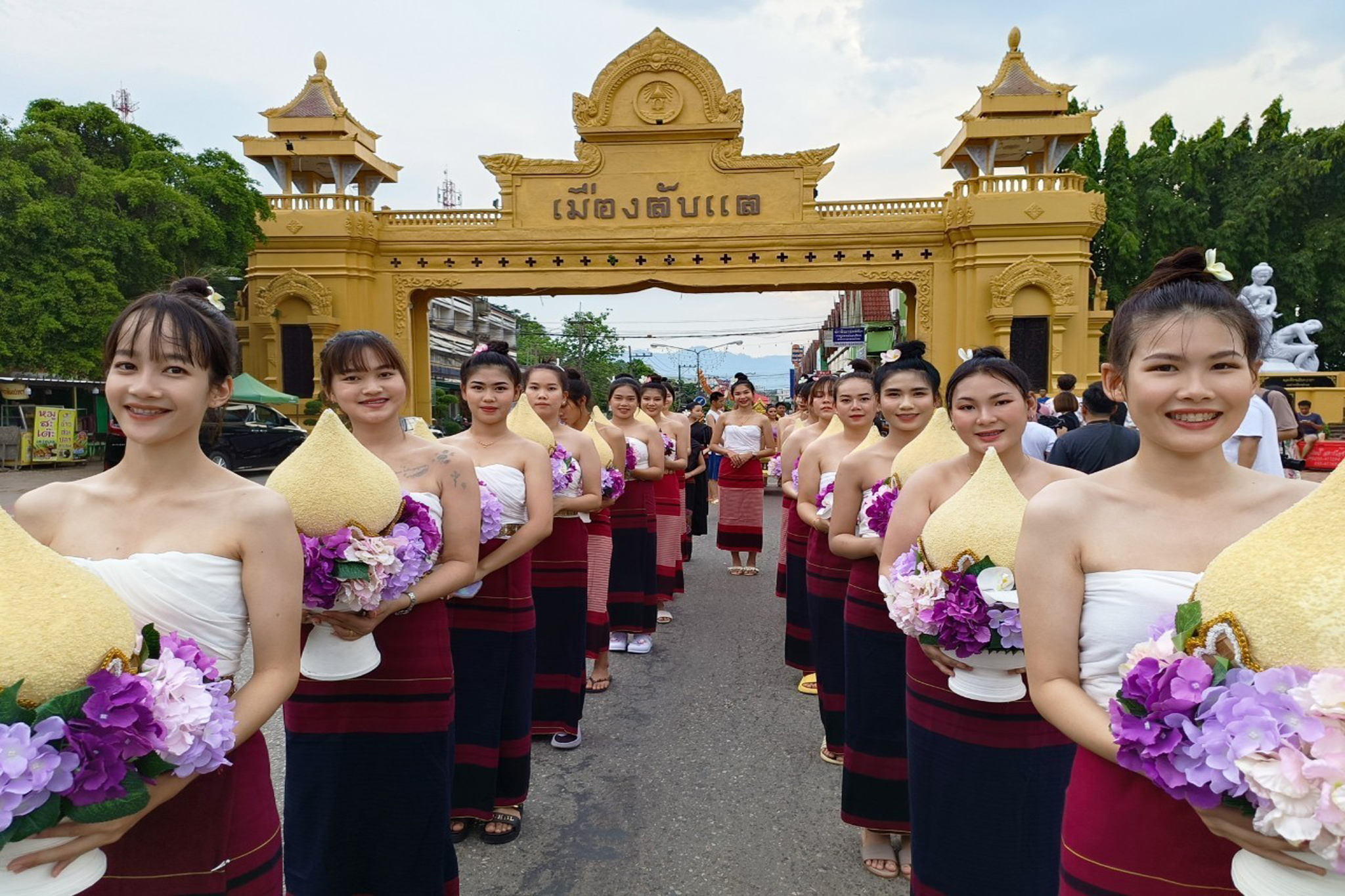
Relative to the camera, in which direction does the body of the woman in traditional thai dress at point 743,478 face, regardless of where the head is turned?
toward the camera

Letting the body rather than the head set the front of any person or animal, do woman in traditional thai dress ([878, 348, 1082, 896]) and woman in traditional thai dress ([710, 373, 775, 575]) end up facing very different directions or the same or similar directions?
same or similar directions

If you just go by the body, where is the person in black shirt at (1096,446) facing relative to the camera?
away from the camera

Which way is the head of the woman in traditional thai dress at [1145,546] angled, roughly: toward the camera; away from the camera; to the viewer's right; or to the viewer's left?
toward the camera

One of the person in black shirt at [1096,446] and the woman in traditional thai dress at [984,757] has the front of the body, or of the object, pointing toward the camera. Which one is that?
the woman in traditional thai dress

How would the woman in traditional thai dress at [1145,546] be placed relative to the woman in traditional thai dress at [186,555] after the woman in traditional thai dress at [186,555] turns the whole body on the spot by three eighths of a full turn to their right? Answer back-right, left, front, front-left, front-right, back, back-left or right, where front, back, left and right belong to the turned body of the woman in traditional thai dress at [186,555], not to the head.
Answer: back-right

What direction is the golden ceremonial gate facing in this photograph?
toward the camera

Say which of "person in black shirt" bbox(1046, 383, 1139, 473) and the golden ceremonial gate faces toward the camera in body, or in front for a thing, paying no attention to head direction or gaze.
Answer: the golden ceremonial gate

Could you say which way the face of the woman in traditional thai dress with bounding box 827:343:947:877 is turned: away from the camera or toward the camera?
toward the camera

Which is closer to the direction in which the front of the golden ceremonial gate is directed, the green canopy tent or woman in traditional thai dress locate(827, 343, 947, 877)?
the woman in traditional thai dress

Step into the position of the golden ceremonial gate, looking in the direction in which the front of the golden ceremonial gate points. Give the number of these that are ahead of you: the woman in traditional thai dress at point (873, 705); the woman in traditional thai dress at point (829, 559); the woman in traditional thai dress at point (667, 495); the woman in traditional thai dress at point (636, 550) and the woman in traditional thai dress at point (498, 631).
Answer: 5

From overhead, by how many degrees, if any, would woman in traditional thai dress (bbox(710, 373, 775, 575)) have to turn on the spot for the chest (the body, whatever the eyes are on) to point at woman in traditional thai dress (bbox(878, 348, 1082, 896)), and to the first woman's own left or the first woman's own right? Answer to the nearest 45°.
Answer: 0° — they already face them

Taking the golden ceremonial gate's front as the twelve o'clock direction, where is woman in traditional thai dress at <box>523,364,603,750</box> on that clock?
The woman in traditional thai dress is roughly at 12 o'clock from the golden ceremonial gate.

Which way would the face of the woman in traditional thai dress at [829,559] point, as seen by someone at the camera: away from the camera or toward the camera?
toward the camera

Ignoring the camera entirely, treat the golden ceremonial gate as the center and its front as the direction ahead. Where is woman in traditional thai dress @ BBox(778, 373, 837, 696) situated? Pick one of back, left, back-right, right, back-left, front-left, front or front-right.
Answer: front

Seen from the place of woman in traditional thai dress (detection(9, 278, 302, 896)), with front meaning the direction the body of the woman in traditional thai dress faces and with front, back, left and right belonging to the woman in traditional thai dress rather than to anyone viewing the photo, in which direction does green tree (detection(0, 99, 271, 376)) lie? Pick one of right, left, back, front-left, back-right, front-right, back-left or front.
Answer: back-right

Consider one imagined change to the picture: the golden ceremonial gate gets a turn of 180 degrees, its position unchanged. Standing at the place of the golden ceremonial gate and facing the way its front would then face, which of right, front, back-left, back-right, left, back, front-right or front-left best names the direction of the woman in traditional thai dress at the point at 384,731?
back
